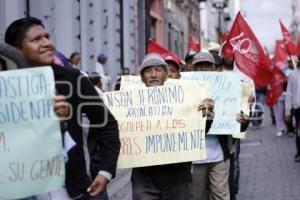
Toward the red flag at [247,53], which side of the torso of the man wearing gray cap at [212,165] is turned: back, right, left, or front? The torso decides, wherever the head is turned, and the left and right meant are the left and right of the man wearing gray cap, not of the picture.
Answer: back

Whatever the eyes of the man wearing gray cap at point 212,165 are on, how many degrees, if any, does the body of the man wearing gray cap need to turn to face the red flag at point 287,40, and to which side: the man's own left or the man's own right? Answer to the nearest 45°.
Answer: approximately 180°

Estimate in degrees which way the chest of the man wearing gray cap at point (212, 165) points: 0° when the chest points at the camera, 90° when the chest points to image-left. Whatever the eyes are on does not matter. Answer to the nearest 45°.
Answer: approximately 0°

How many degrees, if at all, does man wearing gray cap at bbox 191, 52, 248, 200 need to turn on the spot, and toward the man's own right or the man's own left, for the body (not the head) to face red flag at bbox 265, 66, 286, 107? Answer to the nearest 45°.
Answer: approximately 180°
